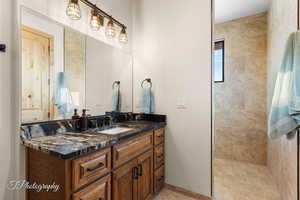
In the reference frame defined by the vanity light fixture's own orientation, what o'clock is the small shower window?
The small shower window is roughly at 10 o'clock from the vanity light fixture.

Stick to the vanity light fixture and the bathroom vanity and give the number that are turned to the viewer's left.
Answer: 0

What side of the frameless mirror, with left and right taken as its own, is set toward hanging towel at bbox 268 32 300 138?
front

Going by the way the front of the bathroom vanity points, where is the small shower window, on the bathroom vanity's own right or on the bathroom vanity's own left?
on the bathroom vanity's own left

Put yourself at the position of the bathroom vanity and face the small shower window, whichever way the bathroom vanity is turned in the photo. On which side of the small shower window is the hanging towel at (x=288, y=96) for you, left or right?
right

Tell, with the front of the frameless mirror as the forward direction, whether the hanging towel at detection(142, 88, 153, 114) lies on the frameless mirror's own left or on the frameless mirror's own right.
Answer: on the frameless mirror's own left

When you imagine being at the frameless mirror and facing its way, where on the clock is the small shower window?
The small shower window is roughly at 10 o'clock from the frameless mirror.

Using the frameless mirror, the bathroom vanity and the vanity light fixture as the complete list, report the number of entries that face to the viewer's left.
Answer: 0

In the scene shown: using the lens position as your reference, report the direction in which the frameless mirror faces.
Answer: facing the viewer and to the right of the viewer

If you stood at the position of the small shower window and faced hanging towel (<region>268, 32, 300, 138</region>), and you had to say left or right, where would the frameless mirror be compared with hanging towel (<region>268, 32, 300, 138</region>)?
right

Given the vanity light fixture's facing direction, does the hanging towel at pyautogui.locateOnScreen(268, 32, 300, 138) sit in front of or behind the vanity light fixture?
in front

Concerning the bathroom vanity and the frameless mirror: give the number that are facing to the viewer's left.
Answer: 0

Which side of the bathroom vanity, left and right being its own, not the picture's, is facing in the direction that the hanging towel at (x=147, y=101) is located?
left

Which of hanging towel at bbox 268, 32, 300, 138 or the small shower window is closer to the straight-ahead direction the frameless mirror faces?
the hanging towel
